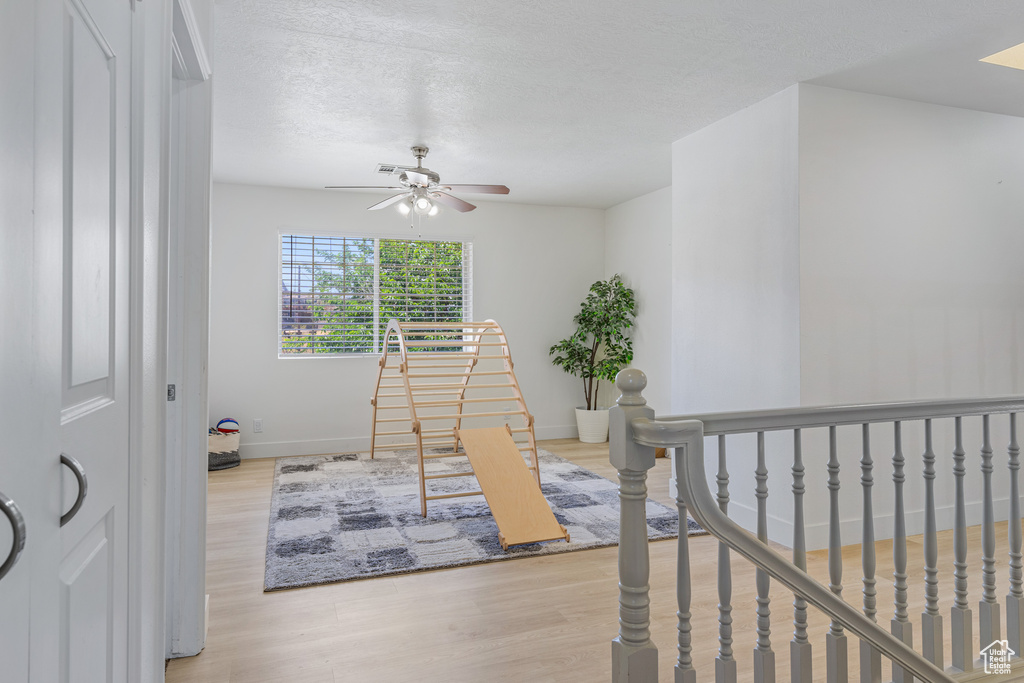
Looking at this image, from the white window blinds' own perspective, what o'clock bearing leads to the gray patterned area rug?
The gray patterned area rug is roughly at 12 o'clock from the white window blinds.

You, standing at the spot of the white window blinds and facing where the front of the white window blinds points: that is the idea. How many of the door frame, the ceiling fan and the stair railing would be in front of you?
3

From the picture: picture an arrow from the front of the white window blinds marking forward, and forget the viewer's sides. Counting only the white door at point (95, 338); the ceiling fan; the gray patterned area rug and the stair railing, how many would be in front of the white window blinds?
4

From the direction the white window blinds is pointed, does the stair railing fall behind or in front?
in front

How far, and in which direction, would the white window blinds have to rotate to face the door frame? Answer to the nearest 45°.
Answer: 0° — it already faces it

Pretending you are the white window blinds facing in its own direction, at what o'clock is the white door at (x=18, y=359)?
The white door is roughly at 12 o'clock from the white window blinds.

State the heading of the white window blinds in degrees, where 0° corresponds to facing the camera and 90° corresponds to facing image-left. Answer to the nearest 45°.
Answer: approximately 0°

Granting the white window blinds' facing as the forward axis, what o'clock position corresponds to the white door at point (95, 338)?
The white door is roughly at 12 o'clock from the white window blinds.
